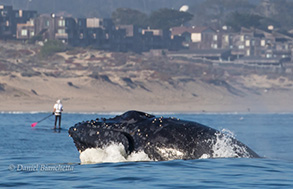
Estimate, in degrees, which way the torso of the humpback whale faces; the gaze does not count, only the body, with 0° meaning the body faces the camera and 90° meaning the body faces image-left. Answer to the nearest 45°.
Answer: approximately 90°

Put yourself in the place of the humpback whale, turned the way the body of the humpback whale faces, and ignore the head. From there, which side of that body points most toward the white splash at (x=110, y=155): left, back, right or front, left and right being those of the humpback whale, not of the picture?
front

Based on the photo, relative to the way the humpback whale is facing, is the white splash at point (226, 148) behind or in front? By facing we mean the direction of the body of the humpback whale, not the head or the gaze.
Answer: behind
